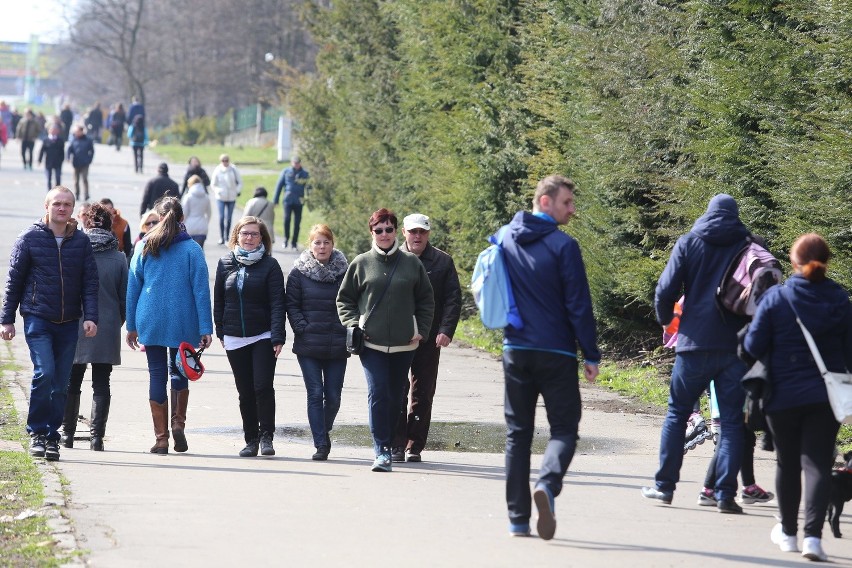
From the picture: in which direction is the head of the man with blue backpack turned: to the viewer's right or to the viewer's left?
to the viewer's right

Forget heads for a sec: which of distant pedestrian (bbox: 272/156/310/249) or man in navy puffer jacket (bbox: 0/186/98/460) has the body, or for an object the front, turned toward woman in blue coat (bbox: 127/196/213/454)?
the distant pedestrian

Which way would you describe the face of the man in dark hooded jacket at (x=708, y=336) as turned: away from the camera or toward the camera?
away from the camera

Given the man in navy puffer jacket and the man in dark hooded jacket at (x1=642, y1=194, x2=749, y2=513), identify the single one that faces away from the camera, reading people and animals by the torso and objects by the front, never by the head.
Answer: the man in dark hooded jacket

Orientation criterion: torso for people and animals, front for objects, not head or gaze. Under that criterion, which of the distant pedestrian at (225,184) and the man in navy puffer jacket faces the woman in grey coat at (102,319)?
the distant pedestrian

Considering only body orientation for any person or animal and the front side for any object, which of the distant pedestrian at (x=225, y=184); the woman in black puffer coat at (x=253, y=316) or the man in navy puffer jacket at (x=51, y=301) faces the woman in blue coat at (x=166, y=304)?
the distant pedestrian

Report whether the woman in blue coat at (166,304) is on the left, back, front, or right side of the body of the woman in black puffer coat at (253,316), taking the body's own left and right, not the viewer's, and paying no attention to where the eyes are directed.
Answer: right

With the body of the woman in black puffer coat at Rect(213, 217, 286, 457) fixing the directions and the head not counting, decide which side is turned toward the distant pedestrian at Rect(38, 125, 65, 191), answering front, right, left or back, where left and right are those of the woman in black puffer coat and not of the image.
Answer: back

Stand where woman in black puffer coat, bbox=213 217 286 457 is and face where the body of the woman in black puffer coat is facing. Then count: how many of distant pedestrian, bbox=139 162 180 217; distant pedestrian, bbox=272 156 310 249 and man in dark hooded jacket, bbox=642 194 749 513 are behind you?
2
